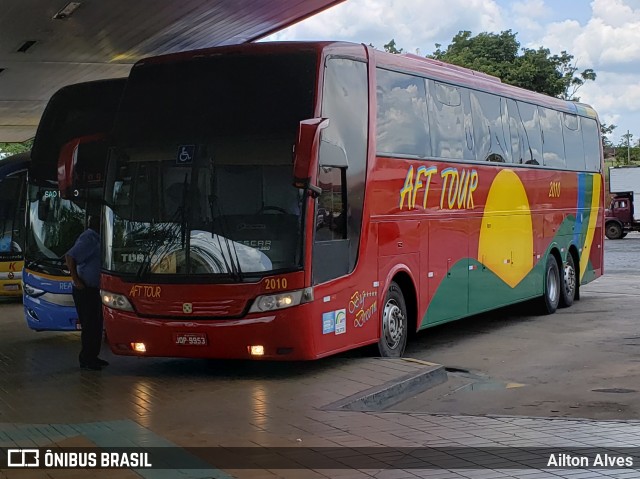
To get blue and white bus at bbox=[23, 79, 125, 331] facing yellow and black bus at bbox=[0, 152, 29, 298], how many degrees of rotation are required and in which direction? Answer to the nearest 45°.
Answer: approximately 135° to its right

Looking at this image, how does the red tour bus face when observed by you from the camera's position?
facing the viewer and to the left of the viewer

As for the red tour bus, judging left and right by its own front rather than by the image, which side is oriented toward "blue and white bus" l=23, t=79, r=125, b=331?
right

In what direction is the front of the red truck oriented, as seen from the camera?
facing to the left of the viewer

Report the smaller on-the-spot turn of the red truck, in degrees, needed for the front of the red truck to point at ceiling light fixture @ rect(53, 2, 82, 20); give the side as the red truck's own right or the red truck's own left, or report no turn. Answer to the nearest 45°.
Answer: approximately 90° to the red truck's own left

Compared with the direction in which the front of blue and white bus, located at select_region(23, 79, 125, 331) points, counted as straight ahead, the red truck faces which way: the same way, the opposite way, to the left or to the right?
to the right
